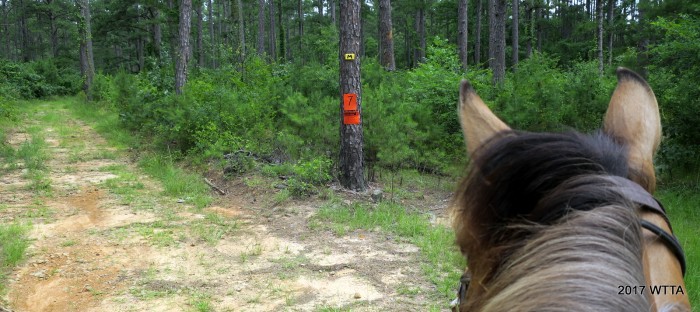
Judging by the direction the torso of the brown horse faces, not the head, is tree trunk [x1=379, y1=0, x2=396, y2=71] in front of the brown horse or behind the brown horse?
in front

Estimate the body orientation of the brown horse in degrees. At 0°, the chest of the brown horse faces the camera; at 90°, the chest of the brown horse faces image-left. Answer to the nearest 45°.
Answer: approximately 180°

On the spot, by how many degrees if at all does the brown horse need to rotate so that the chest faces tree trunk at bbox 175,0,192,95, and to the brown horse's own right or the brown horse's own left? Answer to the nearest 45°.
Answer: approximately 45° to the brown horse's own left

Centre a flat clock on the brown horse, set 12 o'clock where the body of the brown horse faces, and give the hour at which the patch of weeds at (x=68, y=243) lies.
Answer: The patch of weeds is roughly at 10 o'clock from the brown horse.

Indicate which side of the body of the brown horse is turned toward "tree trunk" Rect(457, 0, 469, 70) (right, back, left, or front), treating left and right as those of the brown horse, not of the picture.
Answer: front

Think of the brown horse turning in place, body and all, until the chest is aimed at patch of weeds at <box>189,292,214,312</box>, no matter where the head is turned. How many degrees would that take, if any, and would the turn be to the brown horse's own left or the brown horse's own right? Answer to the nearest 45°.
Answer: approximately 45° to the brown horse's own left

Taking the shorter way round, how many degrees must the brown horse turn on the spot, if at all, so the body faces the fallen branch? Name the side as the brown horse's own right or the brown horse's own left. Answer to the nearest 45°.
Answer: approximately 45° to the brown horse's own left

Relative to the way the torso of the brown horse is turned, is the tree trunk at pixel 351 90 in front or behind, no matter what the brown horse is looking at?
in front

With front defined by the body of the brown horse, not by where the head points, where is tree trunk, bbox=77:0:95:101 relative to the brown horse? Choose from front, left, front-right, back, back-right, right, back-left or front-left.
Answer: front-left

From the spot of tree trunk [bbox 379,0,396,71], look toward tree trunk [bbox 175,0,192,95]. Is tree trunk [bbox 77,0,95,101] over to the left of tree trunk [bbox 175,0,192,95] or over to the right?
right
